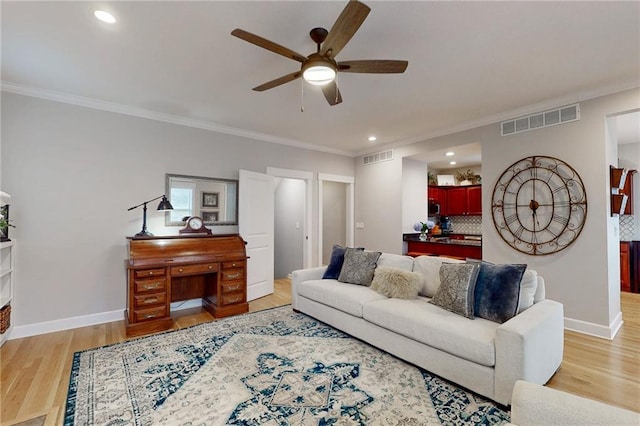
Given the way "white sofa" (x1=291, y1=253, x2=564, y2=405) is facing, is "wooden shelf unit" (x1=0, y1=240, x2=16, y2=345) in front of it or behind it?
in front

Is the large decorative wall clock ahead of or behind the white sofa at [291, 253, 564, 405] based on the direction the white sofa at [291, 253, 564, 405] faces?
behind

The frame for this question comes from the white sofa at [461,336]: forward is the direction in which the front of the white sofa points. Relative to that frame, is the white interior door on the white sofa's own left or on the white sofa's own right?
on the white sofa's own right

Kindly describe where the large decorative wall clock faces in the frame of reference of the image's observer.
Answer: facing the viewer

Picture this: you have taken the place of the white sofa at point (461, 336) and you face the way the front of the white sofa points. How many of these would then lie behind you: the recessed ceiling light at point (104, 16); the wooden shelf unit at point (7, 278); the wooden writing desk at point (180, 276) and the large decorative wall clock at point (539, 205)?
1

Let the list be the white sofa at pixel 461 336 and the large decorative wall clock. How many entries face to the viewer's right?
0

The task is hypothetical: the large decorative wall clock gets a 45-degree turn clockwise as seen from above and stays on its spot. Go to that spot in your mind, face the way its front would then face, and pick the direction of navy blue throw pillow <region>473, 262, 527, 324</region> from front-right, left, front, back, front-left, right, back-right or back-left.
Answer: front-left

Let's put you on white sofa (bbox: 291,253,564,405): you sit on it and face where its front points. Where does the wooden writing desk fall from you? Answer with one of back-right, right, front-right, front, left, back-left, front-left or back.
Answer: front-right

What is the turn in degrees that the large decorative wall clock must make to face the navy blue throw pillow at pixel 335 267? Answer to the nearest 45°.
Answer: approximately 45° to its right

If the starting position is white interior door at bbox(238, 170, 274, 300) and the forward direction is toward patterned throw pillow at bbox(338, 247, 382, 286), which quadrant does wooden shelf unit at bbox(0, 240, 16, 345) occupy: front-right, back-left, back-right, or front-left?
back-right

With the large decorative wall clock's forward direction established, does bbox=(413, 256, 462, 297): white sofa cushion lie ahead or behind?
ahead

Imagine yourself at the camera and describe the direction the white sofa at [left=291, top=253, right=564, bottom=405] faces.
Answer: facing the viewer and to the left of the viewer

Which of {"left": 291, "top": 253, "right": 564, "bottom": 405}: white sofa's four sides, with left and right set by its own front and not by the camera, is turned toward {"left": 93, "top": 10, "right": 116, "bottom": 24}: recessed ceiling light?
front
